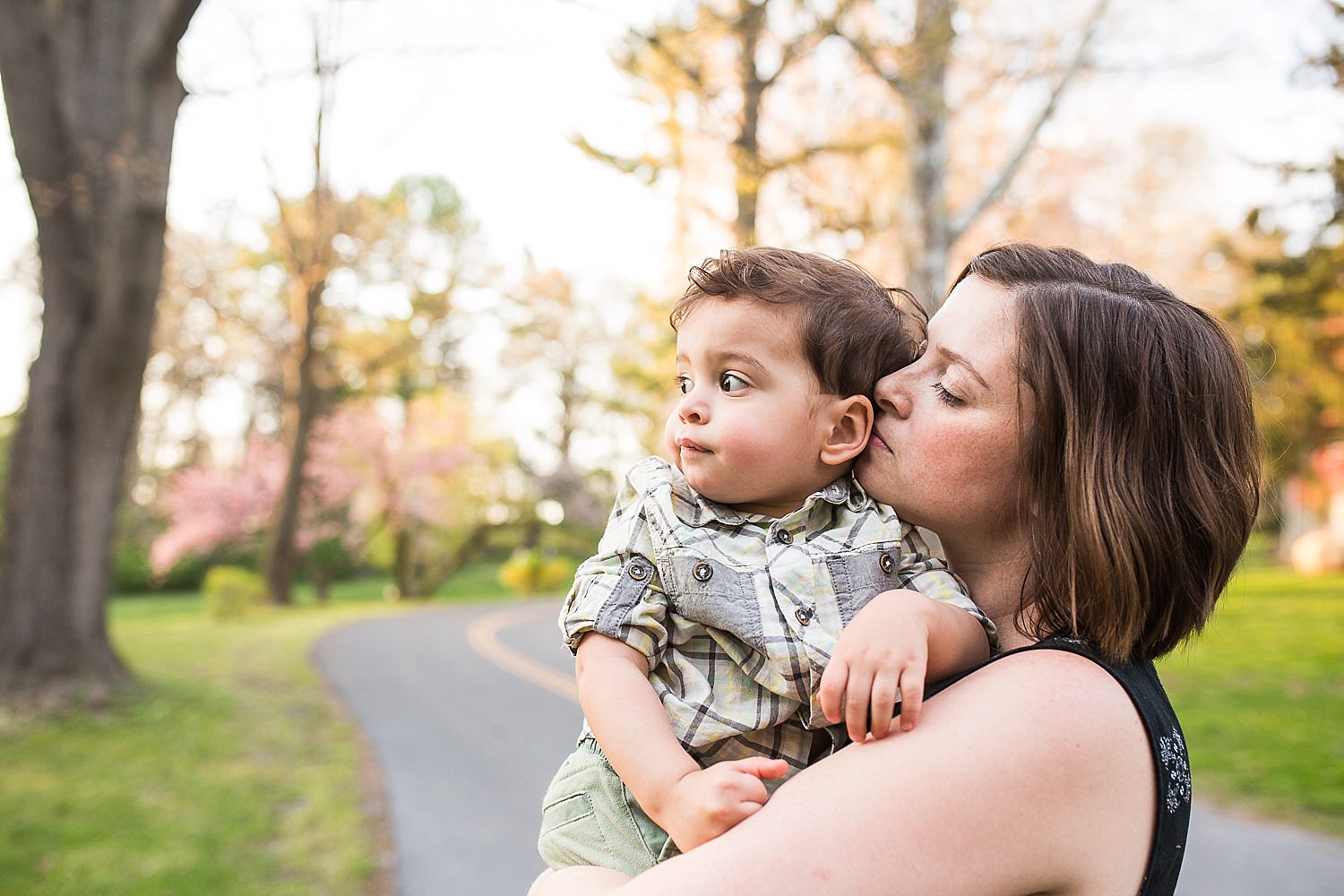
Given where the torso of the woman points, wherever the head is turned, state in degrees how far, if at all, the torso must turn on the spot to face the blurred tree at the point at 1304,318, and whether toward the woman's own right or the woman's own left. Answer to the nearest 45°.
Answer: approximately 90° to the woman's own right

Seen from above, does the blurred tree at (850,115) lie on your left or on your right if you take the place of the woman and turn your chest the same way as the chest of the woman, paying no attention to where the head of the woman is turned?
on your right

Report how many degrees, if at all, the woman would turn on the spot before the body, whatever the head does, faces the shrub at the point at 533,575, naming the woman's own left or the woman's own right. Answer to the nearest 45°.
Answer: approximately 90° to the woman's own right

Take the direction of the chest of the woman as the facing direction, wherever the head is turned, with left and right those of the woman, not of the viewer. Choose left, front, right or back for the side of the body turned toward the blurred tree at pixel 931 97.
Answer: right

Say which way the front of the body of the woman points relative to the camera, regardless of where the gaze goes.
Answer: to the viewer's left

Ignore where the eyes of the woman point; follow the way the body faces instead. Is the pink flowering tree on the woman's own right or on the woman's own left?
on the woman's own right

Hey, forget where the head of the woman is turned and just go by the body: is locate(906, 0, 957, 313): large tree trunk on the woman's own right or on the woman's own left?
on the woman's own right
